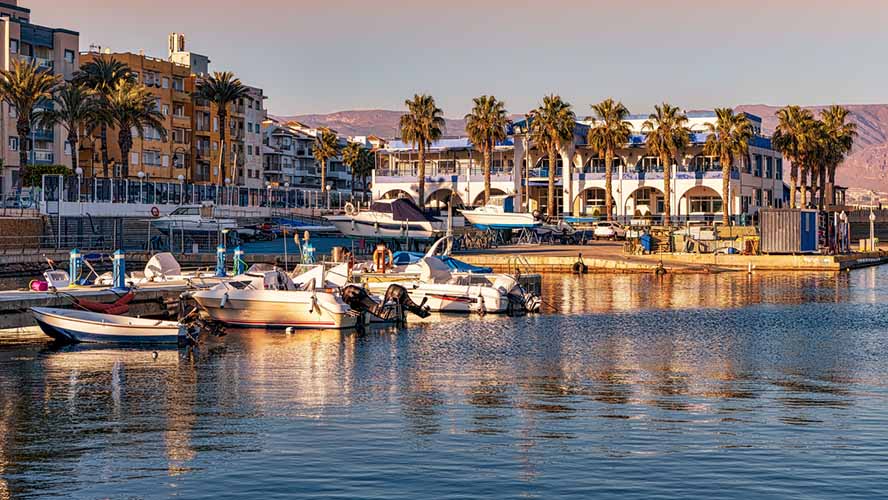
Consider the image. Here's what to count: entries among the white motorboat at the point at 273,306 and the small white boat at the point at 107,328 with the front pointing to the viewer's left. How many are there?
2

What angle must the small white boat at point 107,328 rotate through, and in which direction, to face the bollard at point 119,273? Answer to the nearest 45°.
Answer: approximately 90° to its right

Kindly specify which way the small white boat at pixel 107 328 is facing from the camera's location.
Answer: facing to the left of the viewer

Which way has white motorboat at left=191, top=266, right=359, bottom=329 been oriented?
to the viewer's left
